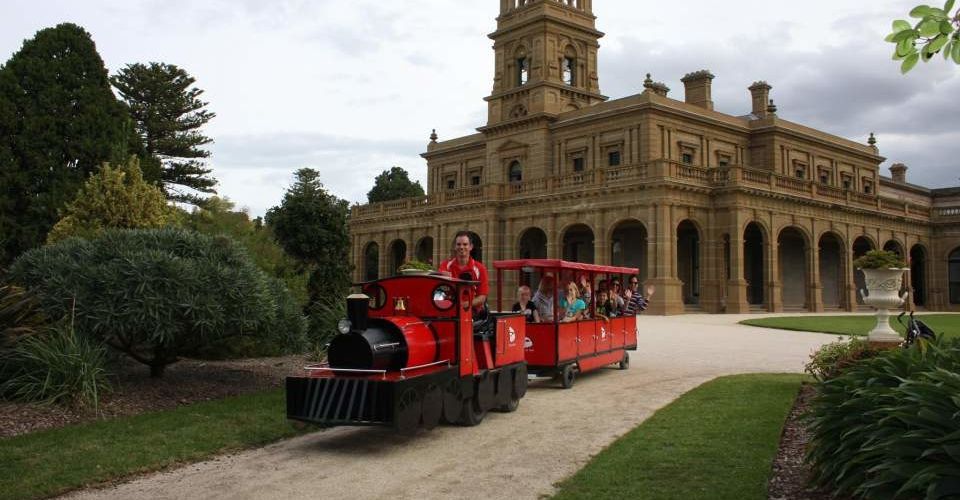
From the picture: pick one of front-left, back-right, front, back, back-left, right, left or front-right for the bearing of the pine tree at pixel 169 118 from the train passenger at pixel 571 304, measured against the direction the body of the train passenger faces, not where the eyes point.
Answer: right

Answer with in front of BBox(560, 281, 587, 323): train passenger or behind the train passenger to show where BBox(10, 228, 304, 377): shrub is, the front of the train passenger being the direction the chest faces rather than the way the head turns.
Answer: in front

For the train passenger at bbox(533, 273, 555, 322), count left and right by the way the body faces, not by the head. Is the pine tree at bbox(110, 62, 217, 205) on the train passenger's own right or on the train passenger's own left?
on the train passenger's own right

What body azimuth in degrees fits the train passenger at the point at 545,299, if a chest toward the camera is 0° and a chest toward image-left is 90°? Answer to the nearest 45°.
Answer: approximately 45°

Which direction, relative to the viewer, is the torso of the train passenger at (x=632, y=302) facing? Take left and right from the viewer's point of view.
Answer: facing the viewer and to the left of the viewer

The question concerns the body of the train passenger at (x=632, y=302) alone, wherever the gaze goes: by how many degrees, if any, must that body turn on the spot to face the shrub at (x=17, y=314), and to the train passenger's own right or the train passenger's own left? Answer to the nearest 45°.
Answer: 0° — they already face it

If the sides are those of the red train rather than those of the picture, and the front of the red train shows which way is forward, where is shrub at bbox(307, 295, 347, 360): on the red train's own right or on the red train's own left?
on the red train's own right

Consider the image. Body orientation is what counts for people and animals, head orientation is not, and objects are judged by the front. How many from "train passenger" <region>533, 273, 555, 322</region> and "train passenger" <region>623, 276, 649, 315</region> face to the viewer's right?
0

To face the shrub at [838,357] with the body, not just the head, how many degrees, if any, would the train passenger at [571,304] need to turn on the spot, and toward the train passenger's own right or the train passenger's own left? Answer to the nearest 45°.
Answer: approximately 90° to the train passenger's own left

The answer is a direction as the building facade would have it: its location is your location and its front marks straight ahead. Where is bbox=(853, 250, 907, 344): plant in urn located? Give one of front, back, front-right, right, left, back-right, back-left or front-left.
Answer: front-left
